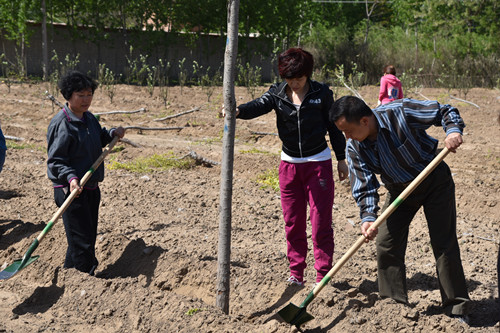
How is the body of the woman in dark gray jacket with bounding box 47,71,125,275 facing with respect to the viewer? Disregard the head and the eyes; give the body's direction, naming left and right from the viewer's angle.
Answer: facing the viewer and to the right of the viewer

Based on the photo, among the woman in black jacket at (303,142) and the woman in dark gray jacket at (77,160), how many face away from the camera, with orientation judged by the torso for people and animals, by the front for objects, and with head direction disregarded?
0

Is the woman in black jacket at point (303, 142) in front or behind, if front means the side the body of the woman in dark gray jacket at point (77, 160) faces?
in front

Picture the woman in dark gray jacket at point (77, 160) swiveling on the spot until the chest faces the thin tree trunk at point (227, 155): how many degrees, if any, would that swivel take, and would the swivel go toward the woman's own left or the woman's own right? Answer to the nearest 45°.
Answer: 0° — they already face it

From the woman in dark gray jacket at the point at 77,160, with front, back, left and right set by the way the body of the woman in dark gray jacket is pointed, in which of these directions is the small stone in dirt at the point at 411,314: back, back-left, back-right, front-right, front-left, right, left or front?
front

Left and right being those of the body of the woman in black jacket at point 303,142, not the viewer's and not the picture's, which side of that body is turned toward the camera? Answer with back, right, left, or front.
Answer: front

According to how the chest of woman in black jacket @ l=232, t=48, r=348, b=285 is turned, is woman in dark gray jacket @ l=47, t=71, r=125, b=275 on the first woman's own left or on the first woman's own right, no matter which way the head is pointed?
on the first woman's own right

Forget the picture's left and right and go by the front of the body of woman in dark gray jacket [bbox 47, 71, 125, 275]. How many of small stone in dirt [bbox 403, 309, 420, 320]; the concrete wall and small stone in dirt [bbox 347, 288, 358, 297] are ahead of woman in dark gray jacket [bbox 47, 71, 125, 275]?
2

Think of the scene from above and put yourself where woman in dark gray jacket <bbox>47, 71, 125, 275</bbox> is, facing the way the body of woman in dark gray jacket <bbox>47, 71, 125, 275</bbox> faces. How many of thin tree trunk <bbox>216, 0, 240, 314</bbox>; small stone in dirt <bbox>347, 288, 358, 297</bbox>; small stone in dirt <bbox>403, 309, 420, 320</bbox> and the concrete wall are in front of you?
3

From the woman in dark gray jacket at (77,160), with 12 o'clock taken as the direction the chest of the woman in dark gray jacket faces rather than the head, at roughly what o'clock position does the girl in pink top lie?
The girl in pink top is roughly at 9 o'clock from the woman in dark gray jacket.

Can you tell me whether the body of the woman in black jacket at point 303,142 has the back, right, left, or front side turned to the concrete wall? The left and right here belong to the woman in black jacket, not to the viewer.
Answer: back

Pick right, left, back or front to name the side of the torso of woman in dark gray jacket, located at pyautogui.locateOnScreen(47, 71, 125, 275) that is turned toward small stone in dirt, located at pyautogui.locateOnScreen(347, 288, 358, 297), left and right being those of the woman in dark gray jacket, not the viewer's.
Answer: front
